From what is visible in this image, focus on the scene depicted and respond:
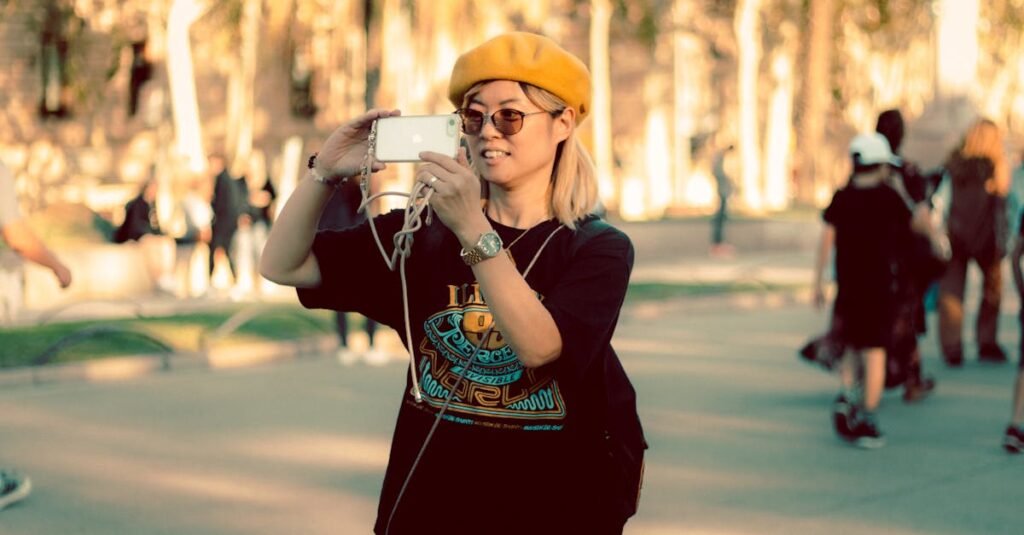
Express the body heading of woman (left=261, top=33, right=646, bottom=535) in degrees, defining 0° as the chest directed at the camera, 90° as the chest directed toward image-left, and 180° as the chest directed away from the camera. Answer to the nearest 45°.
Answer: approximately 45°

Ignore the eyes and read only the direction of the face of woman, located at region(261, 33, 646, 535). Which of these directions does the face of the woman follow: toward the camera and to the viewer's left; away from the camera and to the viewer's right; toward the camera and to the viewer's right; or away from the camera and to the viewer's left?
toward the camera and to the viewer's left

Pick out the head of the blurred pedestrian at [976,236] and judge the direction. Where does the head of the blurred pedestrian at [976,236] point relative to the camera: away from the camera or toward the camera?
away from the camera

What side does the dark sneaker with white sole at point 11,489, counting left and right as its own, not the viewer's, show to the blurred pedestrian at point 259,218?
left

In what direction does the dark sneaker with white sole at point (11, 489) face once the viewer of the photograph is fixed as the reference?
facing to the right of the viewer
